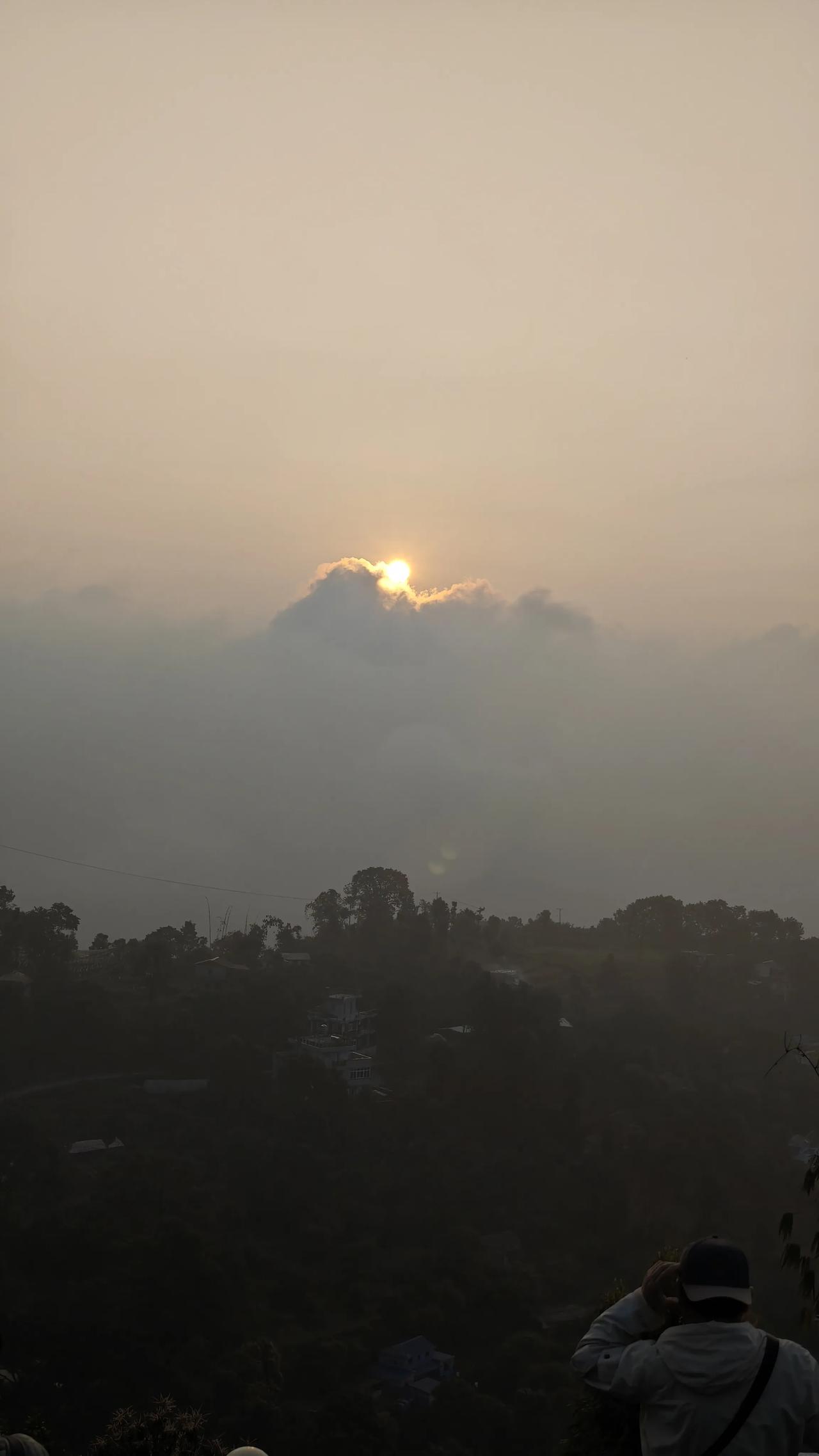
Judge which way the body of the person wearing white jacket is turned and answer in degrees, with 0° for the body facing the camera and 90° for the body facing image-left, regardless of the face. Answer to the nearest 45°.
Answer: approximately 180°

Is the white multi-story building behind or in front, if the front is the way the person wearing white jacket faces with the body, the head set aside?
in front
